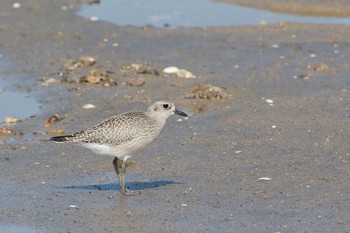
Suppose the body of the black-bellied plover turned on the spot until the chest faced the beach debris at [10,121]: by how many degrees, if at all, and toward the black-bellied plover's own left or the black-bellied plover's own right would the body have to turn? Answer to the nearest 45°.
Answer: approximately 135° to the black-bellied plover's own left

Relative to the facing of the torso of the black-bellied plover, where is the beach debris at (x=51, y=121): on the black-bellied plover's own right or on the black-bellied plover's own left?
on the black-bellied plover's own left

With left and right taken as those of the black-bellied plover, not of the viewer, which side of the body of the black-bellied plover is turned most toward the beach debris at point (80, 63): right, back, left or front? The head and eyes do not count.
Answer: left

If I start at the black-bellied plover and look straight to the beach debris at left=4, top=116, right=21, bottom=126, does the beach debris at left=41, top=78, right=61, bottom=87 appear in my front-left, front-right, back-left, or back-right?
front-right

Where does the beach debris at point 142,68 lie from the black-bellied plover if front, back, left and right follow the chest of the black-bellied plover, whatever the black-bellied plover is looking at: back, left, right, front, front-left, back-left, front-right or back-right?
left

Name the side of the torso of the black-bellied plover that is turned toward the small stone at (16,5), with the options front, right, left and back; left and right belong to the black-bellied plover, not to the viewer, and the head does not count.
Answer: left

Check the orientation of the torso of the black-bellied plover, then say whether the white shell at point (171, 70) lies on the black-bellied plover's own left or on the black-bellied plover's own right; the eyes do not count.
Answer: on the black-bellied plover's own left

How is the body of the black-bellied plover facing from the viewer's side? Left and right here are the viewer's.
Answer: facing to the right of the viewer

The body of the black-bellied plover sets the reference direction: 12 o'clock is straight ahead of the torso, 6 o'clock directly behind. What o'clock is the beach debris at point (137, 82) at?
The beach debris is roughly at 9 o'clock from the black-bellied plover.

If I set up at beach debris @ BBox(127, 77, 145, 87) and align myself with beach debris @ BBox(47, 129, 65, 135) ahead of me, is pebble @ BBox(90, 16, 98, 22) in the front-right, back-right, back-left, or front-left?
back-right

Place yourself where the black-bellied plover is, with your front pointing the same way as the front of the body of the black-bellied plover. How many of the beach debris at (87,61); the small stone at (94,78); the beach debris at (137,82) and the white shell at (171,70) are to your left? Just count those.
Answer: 4

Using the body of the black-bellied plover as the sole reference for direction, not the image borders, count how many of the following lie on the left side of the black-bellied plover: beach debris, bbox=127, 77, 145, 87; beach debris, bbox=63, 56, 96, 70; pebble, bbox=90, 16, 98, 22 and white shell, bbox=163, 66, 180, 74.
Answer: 4
